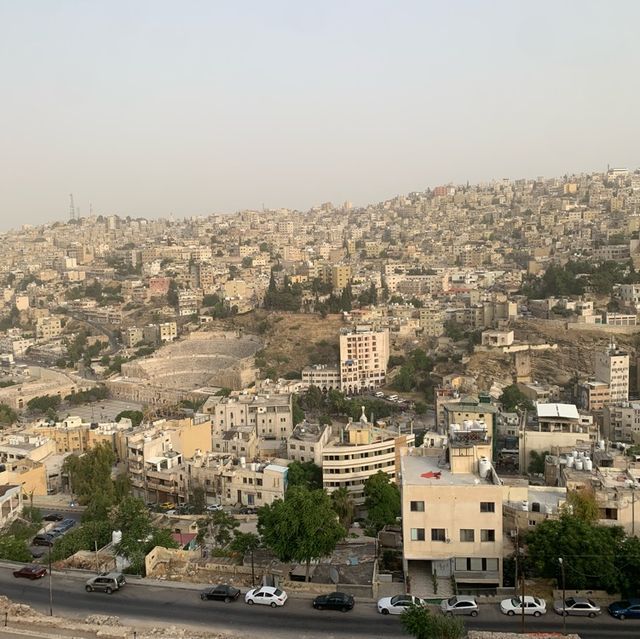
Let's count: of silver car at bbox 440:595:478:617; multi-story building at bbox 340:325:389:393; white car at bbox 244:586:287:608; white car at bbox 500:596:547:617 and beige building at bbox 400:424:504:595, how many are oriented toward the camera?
2

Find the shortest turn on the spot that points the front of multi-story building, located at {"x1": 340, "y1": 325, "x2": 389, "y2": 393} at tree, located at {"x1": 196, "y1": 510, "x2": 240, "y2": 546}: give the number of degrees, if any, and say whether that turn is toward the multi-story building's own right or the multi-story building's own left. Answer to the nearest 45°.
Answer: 0° — it already faces it

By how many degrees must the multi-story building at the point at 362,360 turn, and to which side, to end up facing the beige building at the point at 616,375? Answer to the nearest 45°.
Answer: approximately 45° to its left

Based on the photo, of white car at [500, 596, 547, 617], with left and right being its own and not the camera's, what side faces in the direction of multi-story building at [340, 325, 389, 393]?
right

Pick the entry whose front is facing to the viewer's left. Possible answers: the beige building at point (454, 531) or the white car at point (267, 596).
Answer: the white car

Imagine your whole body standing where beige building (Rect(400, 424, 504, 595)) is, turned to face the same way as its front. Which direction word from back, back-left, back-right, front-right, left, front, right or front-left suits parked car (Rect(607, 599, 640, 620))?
front-left

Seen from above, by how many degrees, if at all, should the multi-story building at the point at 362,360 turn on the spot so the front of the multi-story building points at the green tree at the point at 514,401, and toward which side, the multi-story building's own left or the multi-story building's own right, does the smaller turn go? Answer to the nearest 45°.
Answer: approximately 45° to the multi-story building's own left

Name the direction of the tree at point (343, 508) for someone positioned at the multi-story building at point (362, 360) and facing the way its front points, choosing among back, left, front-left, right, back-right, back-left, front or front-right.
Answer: front

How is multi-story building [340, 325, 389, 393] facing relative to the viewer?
toward the camera

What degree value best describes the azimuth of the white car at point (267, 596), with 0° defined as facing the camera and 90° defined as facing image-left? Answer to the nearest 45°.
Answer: approximately 90°

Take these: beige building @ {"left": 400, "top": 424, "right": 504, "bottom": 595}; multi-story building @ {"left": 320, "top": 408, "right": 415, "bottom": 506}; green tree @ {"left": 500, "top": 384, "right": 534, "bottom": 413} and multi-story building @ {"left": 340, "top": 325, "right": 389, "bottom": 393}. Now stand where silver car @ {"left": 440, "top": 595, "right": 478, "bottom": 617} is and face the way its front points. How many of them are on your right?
4

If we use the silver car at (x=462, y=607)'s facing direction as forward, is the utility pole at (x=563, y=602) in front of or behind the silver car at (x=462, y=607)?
behind

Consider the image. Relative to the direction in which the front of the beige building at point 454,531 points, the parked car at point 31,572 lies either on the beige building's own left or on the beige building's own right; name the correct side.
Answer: on the beige building's own right
